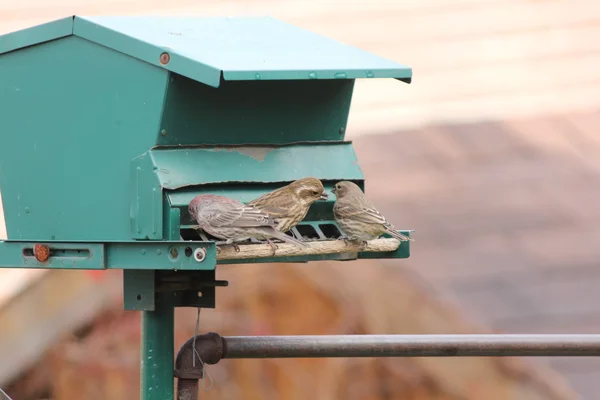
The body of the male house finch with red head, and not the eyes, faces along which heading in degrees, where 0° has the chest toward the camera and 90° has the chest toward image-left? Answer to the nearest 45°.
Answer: approximately 90°

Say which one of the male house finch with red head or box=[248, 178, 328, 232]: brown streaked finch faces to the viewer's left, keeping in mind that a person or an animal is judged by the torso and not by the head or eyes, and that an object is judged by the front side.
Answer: the male house finch with red head

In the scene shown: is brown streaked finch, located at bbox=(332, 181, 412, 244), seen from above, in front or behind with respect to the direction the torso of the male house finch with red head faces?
behind

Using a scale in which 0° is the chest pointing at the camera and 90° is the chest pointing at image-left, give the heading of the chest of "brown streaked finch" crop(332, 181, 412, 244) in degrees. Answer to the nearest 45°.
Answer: approximately 90°

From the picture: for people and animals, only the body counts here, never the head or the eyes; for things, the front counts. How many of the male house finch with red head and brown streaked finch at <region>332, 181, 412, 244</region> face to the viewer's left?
2

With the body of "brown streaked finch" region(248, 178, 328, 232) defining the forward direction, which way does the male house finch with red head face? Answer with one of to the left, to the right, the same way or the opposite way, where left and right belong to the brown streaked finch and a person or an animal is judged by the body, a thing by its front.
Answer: the opposite way

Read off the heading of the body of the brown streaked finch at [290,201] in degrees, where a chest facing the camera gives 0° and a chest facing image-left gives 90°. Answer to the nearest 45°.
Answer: approximately 270°

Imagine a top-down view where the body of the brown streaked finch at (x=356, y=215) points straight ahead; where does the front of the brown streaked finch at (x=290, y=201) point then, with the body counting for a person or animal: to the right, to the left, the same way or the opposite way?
the opposite way

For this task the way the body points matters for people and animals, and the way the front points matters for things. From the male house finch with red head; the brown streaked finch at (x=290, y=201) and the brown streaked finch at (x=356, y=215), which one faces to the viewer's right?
the brown streaked finch at (x=290, y=201)
